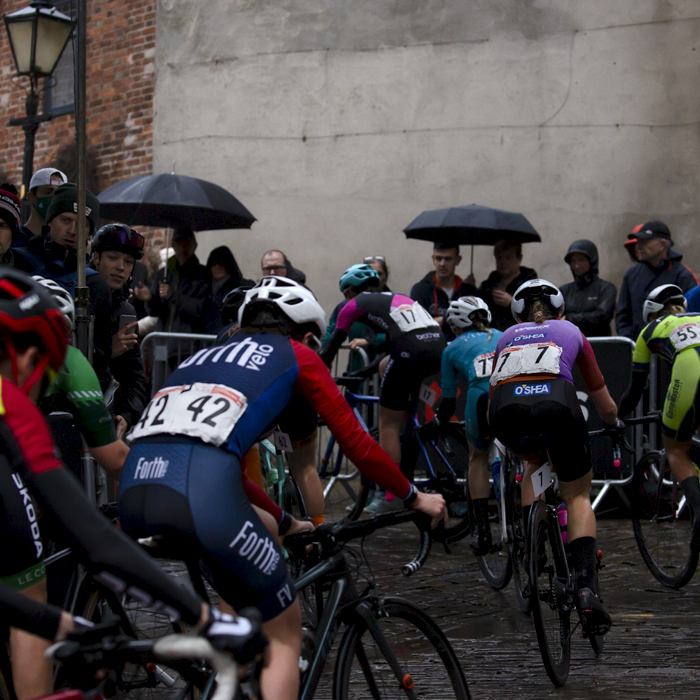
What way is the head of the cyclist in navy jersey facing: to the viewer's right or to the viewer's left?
to the viewer's right

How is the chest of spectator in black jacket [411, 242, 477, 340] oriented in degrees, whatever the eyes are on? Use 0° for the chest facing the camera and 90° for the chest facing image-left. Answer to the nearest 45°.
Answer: approximately 0°

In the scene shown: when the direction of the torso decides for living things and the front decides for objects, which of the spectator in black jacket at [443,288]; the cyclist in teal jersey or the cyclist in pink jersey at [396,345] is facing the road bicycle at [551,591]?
the spectator in black jacket

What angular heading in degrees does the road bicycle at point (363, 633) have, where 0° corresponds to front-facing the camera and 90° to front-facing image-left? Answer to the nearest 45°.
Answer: approximately 225°

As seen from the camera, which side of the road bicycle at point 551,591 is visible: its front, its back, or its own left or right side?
back

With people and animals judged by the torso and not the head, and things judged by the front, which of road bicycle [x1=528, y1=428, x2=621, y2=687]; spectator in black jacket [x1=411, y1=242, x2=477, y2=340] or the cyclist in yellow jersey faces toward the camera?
the spectator in black jacket

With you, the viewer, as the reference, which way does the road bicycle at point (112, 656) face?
facing away from the viewer and to the right of the viewer

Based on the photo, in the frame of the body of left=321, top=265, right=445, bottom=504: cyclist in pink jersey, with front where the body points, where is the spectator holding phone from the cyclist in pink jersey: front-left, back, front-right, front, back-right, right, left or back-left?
left

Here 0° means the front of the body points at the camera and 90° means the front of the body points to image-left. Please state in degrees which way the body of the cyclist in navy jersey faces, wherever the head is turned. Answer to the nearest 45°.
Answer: approximately 225°

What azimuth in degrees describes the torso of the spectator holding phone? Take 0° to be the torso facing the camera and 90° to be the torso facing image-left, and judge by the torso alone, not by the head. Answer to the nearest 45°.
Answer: approximately 315°

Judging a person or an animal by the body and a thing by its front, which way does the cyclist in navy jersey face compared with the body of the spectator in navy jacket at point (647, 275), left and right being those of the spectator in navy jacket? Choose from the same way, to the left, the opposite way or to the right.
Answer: the opposite way

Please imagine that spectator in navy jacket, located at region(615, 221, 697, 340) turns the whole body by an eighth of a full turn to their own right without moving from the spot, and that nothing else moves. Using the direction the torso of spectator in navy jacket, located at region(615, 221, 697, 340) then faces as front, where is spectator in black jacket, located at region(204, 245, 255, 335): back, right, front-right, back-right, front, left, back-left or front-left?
front

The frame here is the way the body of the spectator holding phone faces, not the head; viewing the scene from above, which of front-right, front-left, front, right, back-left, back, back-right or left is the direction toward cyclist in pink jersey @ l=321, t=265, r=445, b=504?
left

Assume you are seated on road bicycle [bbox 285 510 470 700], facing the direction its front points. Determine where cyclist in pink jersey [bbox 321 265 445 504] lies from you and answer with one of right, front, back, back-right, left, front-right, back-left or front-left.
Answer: front-left
